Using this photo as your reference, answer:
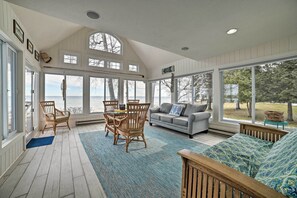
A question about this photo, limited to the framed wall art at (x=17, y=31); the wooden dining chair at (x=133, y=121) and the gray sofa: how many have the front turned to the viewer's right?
1

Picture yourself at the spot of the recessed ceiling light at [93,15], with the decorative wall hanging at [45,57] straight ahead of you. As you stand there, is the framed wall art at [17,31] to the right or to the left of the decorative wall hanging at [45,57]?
left

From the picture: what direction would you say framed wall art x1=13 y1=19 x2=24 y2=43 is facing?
to the viewer's right

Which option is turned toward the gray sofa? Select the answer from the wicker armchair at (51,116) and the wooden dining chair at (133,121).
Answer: the wicker armchair at (51,116)

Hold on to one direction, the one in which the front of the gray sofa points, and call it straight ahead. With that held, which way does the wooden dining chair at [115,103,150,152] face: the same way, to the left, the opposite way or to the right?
to the right

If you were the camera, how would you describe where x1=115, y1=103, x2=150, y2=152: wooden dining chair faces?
facing away from the viewer and to the left of the viewer

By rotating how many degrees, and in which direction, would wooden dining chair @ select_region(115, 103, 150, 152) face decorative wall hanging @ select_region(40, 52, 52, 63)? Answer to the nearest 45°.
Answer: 0° — it already faces it

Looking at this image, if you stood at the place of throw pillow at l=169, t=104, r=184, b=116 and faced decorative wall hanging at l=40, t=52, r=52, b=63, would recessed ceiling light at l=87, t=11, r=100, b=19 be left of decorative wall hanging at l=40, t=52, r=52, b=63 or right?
left

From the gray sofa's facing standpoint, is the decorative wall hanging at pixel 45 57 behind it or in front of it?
in front

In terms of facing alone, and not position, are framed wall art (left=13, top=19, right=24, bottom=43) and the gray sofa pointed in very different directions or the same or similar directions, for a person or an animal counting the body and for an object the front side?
very different directions

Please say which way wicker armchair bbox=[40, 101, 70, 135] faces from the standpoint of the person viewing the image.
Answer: facing the viewer and to the right of the viewer

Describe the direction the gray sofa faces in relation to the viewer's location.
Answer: facing the viewer and to the left of the viewer

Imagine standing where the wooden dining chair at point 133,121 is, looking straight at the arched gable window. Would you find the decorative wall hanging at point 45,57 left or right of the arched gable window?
left

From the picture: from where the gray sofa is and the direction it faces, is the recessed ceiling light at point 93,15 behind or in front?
in front
